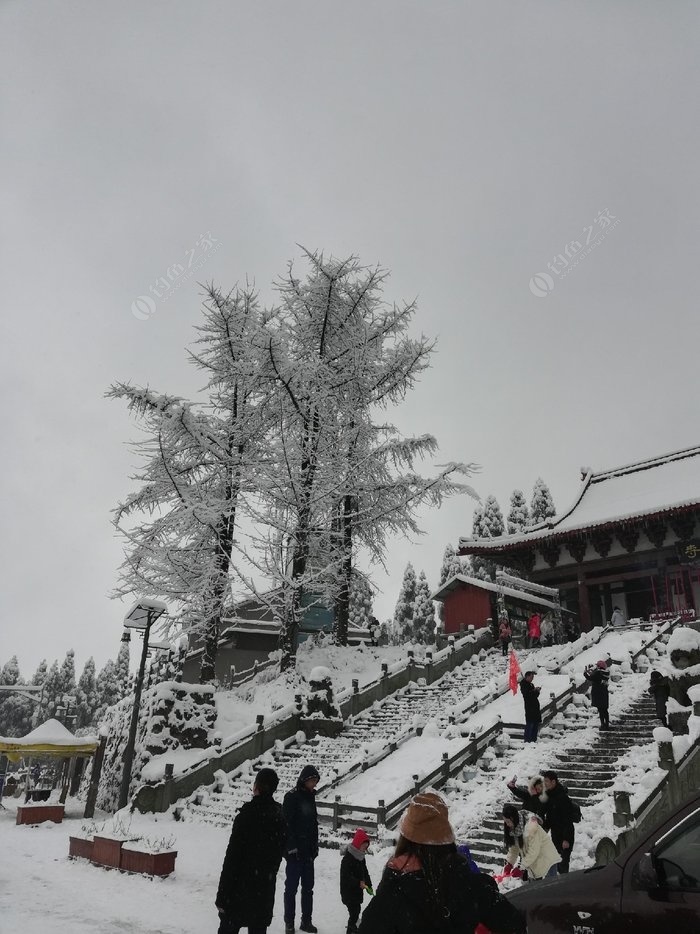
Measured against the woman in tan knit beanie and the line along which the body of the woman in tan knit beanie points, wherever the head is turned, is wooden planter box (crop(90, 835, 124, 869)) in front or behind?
in front

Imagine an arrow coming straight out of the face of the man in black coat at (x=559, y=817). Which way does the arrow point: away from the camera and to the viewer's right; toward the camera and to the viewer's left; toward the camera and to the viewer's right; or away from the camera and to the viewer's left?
toward the camera and to the viewer's left

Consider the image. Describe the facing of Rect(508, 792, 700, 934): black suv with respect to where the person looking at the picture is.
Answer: facing to the left of the viewer

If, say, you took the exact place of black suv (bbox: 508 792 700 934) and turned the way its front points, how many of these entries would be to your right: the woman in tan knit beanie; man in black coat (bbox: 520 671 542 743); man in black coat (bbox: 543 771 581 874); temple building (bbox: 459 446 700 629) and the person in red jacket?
4

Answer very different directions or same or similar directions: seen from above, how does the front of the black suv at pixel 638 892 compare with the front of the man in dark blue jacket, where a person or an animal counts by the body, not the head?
very different directions

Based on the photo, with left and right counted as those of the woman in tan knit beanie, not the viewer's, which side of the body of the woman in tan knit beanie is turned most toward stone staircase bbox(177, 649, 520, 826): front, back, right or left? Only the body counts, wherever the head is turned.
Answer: front

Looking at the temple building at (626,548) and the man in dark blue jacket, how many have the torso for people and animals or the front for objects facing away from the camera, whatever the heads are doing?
0

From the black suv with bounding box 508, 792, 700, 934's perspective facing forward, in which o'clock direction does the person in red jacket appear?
The person in red jacket is roughly at 3 o'clock from the black suv.

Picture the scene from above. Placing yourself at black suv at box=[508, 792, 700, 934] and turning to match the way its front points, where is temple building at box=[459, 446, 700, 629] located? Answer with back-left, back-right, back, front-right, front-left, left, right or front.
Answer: right

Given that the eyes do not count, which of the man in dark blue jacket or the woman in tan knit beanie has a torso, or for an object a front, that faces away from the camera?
the woman in tan knit beanie

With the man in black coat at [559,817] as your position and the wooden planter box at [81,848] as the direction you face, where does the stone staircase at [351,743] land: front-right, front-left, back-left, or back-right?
front-right

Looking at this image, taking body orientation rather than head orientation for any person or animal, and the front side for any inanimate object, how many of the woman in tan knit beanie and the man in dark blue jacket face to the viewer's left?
0

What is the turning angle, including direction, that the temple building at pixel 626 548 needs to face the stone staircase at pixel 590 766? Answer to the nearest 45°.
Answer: approximately 45° to its left

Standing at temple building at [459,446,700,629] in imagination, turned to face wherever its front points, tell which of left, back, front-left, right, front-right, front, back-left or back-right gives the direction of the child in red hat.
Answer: front-left

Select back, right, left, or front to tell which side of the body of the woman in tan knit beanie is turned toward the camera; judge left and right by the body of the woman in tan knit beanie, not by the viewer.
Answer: back

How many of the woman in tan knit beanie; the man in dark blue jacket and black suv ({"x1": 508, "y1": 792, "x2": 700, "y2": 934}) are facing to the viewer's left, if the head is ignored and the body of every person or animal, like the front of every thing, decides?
1
